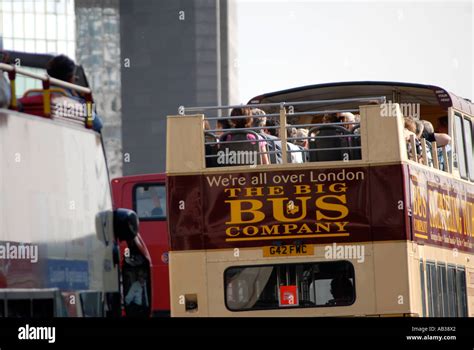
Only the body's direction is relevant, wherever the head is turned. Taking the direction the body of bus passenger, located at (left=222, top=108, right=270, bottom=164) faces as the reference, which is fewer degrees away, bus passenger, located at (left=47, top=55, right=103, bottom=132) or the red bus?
the red bus

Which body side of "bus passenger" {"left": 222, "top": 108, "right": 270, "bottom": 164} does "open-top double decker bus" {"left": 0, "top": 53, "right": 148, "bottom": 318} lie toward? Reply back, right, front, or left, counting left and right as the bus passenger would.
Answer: back

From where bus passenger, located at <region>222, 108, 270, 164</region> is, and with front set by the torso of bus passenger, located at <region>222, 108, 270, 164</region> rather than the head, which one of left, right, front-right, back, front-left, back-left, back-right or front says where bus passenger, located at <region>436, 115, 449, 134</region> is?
front-right

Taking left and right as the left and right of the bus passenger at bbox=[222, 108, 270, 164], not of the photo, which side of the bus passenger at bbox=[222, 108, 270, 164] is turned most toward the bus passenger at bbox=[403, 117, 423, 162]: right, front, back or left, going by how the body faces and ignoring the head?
right

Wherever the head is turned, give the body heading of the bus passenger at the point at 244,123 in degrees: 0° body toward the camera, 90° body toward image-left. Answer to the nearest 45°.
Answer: approximately 180°

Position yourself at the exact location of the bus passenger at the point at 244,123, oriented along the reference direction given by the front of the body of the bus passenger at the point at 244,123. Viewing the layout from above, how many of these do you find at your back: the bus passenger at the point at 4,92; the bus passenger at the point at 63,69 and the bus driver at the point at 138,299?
3

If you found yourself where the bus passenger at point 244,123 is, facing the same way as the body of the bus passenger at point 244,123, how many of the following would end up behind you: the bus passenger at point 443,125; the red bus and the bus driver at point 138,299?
1

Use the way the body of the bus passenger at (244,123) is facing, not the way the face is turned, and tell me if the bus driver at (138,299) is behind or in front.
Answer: behind

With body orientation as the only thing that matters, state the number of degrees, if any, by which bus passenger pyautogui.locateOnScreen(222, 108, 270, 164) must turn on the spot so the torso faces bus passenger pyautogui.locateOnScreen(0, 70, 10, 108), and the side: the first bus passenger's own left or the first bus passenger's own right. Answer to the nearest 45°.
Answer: approximately 180°

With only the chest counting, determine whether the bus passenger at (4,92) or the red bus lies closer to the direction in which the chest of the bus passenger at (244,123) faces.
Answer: the red bus

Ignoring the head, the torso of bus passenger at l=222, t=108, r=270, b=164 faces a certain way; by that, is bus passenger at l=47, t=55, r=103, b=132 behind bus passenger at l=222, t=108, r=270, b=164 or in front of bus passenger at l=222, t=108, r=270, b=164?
behind

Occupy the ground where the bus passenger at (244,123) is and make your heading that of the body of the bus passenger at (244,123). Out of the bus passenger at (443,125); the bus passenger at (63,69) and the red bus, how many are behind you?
1

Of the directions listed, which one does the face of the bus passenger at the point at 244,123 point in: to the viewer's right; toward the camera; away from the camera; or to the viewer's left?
away from the camera

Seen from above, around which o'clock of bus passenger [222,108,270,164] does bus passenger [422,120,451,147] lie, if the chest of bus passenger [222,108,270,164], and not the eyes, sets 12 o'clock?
bus passenger [422,120,451,147] is roughly at 2 o'clock from bus passenger [222,108,270,164].
